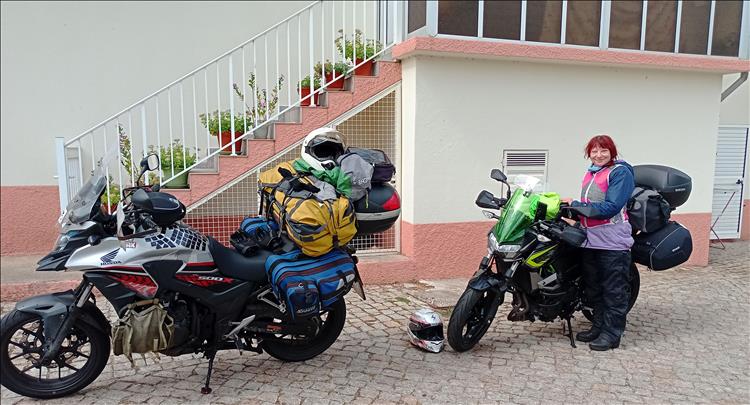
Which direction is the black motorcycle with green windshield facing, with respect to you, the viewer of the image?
facing the viewer and to the left of the viewer

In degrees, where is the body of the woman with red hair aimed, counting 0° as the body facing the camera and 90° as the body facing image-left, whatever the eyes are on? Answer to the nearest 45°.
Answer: approximately 45°

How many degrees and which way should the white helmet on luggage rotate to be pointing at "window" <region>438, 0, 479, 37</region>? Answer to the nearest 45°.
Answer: approximately 90° to its left

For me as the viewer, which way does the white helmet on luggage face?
facing the viewer and to the right of the viewer

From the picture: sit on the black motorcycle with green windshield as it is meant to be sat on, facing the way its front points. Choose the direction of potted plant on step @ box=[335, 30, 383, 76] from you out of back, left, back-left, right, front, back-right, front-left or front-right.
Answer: right

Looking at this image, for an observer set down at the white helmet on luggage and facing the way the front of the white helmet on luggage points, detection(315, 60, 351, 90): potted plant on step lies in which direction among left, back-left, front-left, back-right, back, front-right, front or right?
back-left

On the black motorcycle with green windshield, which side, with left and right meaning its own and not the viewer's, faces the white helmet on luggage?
front

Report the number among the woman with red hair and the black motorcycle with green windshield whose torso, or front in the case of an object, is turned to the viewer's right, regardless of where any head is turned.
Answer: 0

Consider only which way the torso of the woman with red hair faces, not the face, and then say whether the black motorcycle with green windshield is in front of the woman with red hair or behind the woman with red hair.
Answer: in front

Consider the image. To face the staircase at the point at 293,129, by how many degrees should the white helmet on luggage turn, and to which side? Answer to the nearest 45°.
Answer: approximately 135° to its left

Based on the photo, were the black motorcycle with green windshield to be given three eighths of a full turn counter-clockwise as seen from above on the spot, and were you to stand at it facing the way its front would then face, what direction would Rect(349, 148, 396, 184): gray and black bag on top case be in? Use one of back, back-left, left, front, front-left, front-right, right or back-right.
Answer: back-right
